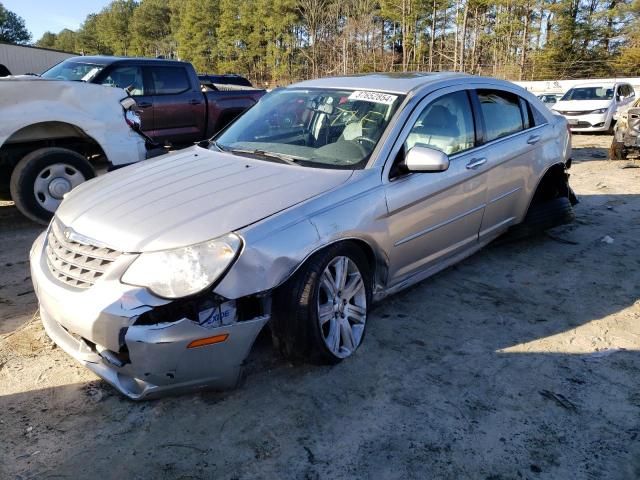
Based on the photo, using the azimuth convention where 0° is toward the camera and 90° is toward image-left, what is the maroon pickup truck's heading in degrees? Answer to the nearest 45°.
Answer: approximately 45°

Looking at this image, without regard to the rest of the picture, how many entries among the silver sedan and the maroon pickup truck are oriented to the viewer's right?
0

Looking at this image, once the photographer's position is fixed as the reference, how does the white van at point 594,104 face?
facing the viewer and to the left of the viewer

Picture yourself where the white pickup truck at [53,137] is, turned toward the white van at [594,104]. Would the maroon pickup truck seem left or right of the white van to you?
left

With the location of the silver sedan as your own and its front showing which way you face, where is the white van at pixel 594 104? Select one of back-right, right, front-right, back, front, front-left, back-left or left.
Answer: back

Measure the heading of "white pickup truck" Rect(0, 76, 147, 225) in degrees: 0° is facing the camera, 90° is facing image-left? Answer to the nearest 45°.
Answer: approximately 270°

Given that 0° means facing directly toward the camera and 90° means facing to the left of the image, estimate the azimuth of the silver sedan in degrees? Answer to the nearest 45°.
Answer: approximately 45°

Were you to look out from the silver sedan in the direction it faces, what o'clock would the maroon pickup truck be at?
The maroon pickup truck is roughly at 4 o'clock from the silver sedan.

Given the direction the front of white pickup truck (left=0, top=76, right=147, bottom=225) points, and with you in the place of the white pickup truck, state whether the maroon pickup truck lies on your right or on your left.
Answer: on your left

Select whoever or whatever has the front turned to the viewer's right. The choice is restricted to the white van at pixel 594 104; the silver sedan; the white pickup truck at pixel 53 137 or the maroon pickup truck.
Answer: the white pickup truck

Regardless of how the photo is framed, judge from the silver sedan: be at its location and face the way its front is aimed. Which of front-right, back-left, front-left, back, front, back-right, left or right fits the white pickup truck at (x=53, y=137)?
right

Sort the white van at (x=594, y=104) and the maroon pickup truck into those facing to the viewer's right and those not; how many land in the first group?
0
